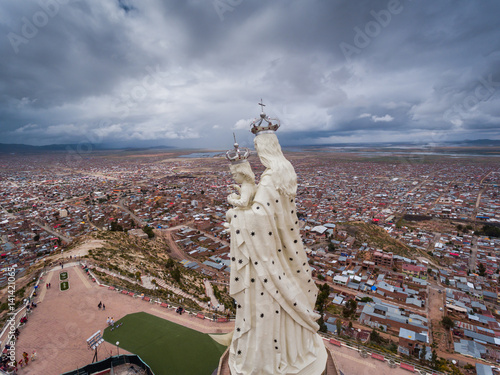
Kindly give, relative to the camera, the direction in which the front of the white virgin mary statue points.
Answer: facing away from the viewer and to the left of the viewer

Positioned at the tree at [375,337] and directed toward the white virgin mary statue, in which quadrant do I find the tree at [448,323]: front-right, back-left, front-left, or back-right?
back-left

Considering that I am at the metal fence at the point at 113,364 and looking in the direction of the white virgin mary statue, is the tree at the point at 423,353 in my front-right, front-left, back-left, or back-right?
front-left

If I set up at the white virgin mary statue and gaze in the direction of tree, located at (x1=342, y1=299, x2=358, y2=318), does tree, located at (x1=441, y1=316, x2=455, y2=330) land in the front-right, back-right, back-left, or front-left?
front-right

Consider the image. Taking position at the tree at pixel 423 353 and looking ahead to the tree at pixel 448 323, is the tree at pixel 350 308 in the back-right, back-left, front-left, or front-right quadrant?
front-left

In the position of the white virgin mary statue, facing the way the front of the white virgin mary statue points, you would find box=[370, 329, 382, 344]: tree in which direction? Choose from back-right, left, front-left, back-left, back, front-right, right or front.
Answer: right

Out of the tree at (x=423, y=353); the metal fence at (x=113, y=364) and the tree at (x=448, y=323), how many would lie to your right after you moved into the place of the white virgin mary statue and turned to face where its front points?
2

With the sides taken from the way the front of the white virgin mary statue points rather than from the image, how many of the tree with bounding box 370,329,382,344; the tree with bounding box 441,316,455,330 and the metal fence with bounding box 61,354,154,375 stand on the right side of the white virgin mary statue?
2

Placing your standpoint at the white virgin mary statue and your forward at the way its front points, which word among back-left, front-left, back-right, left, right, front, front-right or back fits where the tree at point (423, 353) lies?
right

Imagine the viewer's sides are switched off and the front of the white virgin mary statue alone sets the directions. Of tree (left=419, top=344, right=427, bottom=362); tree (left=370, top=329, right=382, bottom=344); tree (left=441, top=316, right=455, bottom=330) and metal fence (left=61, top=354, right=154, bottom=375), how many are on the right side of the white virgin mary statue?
3

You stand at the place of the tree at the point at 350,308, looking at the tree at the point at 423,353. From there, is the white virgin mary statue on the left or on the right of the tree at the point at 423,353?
right

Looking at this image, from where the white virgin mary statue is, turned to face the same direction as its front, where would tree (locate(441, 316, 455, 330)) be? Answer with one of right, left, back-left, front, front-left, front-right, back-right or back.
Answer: right

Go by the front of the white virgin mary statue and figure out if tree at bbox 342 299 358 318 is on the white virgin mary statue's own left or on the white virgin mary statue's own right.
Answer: on the white virgin mary statue's own right
